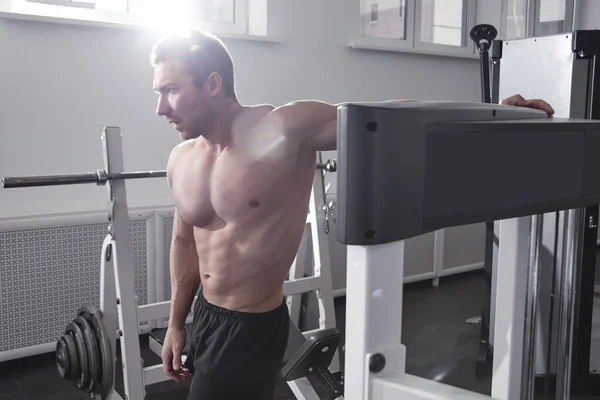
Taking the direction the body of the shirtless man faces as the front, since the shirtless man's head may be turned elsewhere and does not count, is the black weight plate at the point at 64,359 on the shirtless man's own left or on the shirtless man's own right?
on the shirtless man's own right

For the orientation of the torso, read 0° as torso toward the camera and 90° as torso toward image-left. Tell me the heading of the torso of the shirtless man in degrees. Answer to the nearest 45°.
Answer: approximately 45°

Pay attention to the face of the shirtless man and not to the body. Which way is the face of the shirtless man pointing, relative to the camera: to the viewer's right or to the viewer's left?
to the viewer's left

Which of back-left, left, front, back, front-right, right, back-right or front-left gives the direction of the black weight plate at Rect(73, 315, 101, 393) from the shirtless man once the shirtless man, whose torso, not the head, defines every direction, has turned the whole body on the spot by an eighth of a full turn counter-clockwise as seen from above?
back-right

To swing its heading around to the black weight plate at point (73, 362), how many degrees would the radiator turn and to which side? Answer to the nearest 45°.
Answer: approximately 45° to its right

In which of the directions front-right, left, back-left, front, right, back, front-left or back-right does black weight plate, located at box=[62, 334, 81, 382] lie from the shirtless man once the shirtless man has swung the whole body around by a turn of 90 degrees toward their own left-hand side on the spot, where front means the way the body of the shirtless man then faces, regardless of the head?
back

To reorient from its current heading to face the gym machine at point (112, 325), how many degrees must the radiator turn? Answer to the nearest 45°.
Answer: approximately 45° to its left

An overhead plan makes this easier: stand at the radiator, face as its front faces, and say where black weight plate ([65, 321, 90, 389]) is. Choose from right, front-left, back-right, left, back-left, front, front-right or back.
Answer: front-right

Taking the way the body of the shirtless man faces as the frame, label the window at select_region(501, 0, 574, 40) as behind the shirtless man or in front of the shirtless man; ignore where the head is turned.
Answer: behind

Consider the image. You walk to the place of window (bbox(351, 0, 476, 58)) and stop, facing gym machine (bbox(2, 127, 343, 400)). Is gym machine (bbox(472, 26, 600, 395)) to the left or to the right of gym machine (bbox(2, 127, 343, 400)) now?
left
